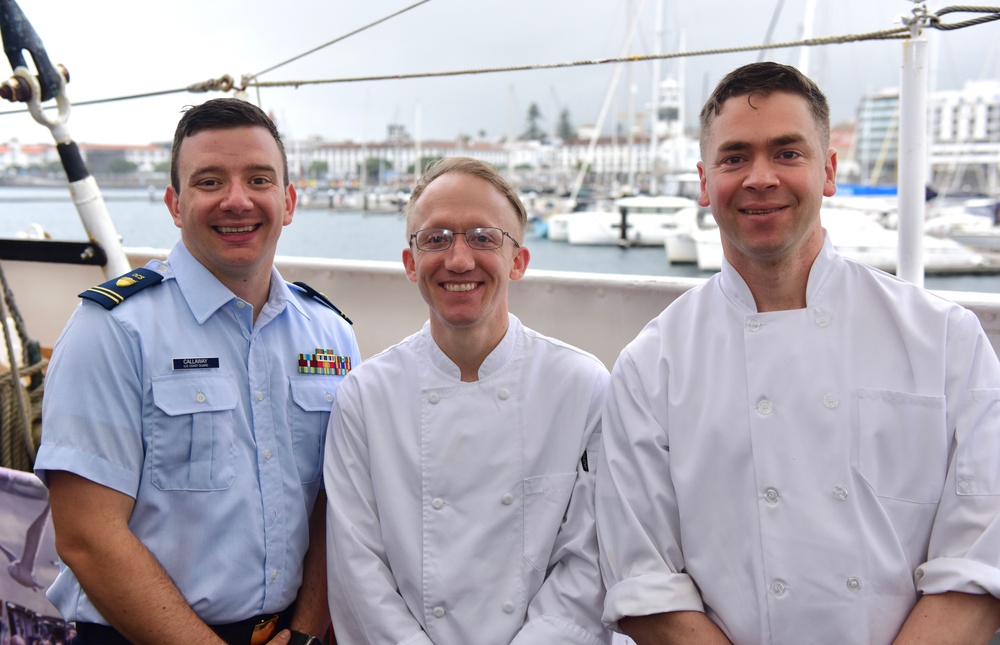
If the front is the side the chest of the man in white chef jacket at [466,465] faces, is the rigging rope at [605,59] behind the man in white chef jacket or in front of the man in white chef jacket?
behind

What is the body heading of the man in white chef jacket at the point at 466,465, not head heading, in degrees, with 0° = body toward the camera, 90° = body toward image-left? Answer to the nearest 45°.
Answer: approximately 0°

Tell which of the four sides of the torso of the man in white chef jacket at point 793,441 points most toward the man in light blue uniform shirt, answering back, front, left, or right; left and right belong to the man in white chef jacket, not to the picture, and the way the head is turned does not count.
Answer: right

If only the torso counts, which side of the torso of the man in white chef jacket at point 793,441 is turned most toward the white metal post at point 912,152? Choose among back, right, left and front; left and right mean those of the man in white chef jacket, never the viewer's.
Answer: back

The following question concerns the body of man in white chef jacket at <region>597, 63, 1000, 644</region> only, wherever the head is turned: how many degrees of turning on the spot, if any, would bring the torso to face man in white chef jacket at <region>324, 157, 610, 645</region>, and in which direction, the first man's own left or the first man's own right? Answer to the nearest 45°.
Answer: approximately 90° to the first man's own right

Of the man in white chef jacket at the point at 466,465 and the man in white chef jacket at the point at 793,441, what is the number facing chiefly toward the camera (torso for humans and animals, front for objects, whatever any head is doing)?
2

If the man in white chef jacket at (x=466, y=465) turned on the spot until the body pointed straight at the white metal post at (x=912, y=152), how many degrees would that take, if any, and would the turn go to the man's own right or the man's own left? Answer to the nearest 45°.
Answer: approximately 135° to the man's own left
